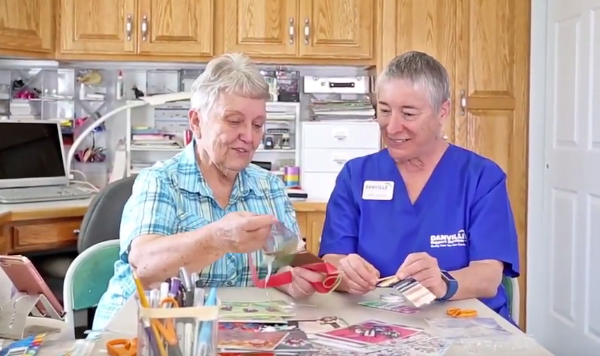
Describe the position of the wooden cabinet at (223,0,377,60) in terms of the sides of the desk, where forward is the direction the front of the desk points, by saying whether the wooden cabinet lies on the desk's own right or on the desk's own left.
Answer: on the desk's own left

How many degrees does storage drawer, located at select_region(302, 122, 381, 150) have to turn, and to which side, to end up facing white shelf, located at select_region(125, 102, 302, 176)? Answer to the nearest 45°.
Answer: approximately 90° to its right

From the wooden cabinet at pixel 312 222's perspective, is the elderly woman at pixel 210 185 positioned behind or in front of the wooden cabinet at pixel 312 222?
in front

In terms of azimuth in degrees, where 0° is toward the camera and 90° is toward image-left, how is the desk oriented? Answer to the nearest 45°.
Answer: approximately 0°

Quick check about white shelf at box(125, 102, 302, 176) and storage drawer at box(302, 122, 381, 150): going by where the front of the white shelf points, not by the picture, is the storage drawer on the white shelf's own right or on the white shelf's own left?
on the white shelf's own left

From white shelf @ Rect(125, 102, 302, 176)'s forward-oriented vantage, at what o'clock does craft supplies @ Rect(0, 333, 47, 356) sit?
The craft supplies is roughly at 12 o'clock from the white shelf.
